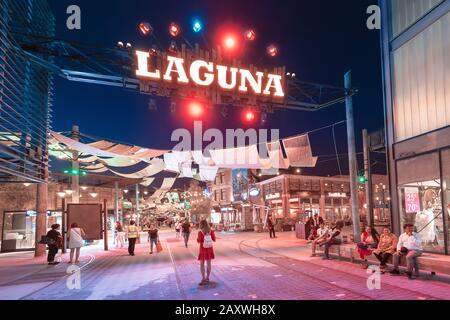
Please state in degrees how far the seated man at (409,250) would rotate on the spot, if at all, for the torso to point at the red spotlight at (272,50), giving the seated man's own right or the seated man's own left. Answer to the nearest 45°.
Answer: approximately 90° to the seated man's own right

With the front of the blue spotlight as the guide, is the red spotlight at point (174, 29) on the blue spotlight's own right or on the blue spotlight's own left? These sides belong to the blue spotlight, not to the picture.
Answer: on the blue spotlight's own right

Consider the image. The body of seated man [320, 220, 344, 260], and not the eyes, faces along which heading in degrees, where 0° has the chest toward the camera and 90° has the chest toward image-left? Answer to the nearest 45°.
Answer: approximately 90°

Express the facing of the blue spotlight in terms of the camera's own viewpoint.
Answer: facing the viewer

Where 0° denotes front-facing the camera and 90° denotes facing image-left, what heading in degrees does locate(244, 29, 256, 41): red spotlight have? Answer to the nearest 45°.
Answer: approximately 0°

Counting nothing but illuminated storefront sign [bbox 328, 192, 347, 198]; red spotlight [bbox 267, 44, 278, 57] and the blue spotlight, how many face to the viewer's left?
0

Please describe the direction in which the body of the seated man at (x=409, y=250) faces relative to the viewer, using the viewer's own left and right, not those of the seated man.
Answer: facing the viewer and to the left of the viewer

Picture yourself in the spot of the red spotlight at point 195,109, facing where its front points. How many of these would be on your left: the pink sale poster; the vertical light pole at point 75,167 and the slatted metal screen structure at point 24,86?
1

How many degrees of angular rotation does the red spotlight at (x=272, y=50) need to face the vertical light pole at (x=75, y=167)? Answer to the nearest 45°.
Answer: approximately 135° to its right

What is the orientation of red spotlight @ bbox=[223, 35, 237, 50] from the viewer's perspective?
toward the camera
